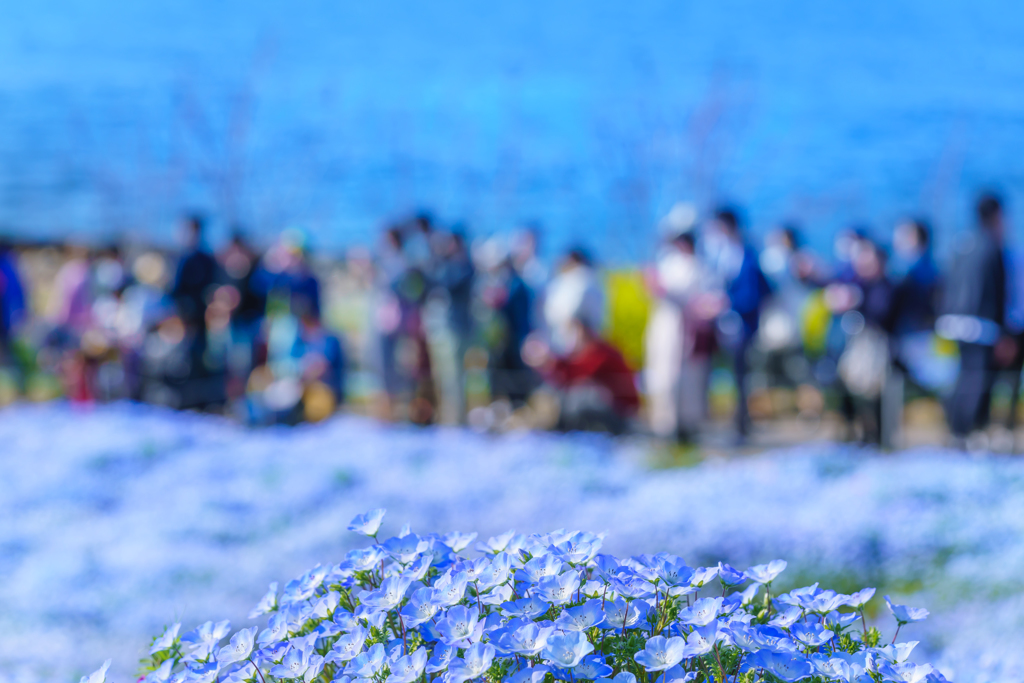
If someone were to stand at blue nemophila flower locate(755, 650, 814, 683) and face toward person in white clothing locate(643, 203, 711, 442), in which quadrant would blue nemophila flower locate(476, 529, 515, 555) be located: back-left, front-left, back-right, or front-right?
front-left
